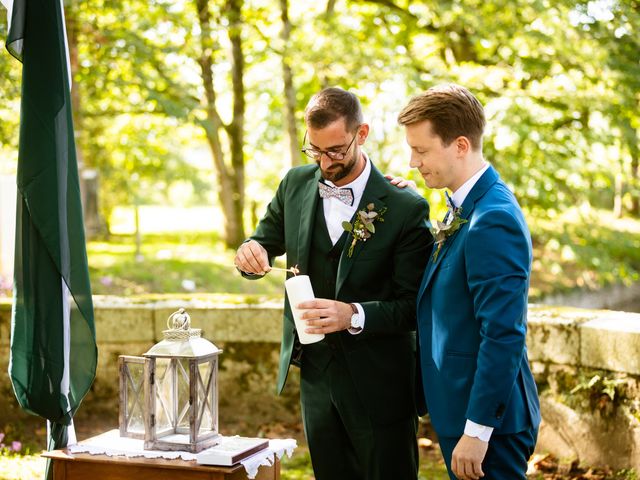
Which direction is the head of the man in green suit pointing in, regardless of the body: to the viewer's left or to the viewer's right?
to the viewer's left

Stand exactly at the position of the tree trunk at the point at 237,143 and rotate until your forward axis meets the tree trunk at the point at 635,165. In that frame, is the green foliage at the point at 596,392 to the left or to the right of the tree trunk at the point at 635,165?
right

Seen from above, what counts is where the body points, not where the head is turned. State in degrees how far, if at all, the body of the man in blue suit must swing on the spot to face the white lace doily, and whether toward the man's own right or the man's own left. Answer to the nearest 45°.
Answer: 0° — they already face it

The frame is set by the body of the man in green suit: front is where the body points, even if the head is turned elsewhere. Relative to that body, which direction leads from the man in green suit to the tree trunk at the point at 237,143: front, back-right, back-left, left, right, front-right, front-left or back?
back-right

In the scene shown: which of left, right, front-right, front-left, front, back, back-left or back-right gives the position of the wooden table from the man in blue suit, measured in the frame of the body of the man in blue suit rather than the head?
front

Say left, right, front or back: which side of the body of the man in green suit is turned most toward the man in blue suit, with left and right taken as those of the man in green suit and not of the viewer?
left

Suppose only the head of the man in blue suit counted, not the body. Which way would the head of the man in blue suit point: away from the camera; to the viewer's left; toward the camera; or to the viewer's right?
to the viewer's left

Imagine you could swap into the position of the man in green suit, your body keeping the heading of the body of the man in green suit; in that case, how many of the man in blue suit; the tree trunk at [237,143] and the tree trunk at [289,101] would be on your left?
1

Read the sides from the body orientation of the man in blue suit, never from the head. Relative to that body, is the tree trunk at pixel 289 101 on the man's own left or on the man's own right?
on the man's own right

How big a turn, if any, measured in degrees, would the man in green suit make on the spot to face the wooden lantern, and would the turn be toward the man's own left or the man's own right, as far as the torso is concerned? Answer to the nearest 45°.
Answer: approximately 45° to the man's own right

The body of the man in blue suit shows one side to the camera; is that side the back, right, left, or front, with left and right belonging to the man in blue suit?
left

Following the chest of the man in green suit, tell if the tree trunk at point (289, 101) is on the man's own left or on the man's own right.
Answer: on the man's own right

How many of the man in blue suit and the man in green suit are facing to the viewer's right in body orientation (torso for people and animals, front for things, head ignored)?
0

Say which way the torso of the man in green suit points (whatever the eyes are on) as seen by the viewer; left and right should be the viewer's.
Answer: facing the viewer and to the left of the viewer

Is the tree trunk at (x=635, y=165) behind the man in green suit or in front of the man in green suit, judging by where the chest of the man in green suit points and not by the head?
behind
